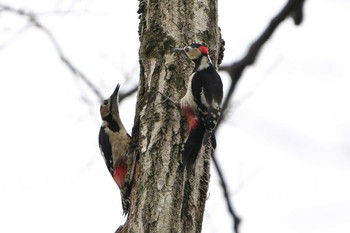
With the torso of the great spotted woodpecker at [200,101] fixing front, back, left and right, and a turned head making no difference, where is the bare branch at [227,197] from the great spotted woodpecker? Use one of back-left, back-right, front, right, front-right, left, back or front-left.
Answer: right

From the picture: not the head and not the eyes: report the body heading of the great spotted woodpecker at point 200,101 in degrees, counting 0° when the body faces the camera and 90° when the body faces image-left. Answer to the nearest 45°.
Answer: approximately 90°

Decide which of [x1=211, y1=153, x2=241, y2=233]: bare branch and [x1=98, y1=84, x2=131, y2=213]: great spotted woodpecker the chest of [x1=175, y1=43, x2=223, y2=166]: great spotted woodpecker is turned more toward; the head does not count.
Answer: the great spotted woodpecker

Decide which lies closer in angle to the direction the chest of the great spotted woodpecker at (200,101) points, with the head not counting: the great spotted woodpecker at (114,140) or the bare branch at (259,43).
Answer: the great spotted woodpecker
